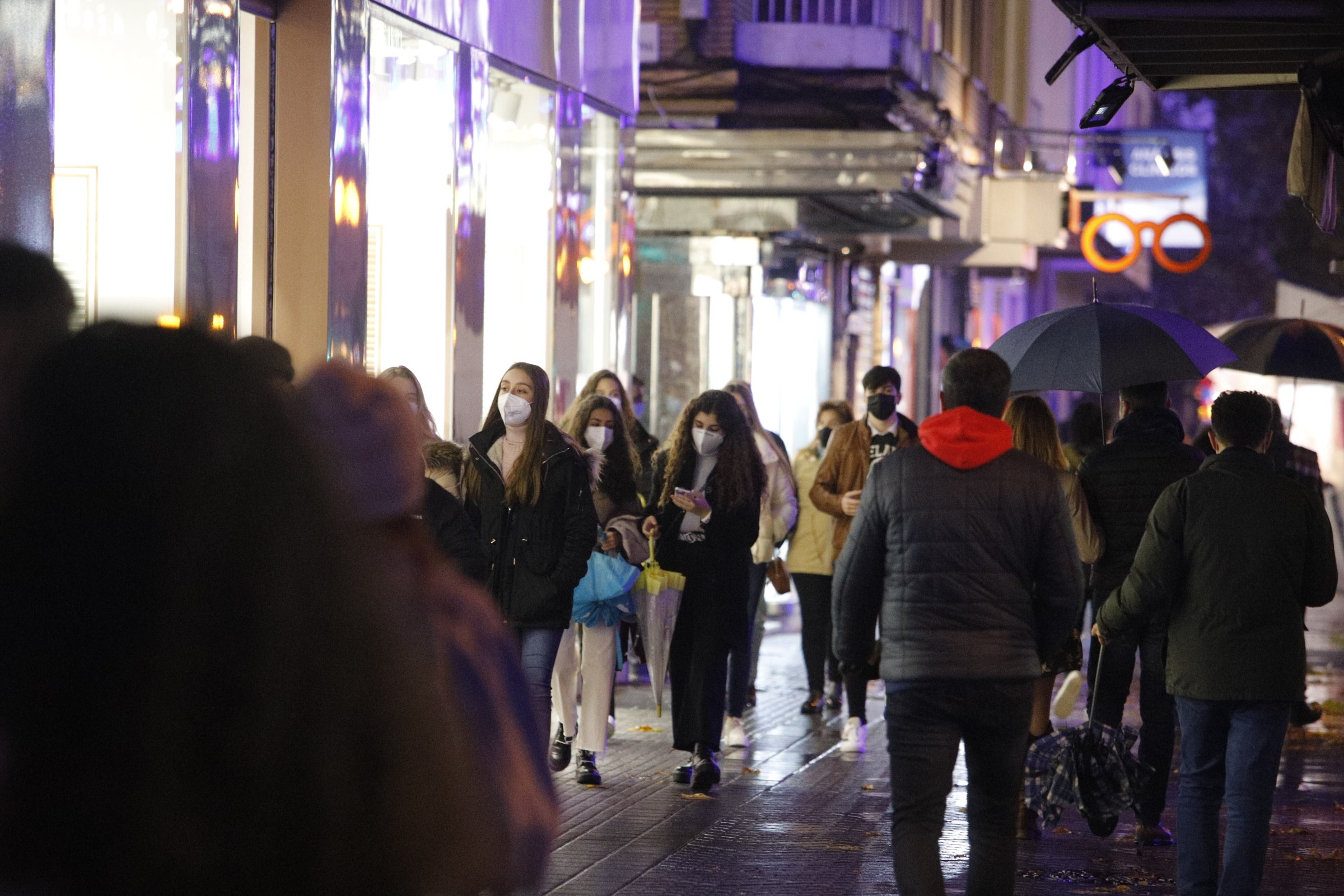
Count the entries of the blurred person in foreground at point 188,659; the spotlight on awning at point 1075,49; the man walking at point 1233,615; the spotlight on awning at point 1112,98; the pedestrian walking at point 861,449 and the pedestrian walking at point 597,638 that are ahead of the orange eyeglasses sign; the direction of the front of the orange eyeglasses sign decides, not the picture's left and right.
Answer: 6

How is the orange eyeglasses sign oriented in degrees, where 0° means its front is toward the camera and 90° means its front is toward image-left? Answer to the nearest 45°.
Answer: approximately 0°

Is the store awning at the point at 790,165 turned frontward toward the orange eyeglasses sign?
no

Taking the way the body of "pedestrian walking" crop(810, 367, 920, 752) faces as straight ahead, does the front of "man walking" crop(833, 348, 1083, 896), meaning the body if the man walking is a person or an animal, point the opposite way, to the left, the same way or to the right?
the opposite way

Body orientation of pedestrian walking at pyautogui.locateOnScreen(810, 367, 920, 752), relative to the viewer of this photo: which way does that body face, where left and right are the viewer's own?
facing the viewer

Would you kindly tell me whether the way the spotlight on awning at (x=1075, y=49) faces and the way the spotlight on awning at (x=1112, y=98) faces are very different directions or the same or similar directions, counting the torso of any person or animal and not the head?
same or similar directions

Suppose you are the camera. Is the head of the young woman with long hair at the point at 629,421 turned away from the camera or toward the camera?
toward the camera

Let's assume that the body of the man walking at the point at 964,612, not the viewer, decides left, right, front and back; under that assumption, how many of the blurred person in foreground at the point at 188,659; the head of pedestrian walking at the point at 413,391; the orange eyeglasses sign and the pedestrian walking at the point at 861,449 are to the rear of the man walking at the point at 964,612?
1

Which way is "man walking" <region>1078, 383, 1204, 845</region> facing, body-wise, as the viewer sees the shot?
away from the camera

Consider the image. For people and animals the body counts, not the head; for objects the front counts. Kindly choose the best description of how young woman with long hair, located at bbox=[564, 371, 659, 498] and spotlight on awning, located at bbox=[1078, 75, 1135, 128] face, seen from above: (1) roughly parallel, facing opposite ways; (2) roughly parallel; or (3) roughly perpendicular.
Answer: roughly perpendicular

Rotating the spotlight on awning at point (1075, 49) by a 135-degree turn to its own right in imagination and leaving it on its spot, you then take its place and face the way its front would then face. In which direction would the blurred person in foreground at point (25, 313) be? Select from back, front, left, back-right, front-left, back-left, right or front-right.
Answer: back-right

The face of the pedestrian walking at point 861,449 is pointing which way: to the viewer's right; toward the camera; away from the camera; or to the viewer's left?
toward the camera

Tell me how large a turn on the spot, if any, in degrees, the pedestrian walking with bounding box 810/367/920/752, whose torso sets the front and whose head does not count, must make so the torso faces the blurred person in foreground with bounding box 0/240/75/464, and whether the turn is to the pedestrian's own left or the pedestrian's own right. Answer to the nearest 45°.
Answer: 0° — they already face them

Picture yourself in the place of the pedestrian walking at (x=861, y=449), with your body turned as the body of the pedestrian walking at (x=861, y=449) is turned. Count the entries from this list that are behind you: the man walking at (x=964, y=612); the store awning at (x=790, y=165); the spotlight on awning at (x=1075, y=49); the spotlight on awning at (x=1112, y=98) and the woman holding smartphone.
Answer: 1

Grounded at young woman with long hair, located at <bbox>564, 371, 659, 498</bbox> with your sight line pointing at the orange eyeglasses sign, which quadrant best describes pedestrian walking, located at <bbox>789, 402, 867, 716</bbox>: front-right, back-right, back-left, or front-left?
front-right

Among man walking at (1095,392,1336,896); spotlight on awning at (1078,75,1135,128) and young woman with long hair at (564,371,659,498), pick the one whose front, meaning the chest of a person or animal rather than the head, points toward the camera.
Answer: the young woman with long hair

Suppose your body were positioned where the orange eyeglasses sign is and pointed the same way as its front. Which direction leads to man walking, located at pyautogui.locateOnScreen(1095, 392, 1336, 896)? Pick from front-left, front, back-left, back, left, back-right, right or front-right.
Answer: front

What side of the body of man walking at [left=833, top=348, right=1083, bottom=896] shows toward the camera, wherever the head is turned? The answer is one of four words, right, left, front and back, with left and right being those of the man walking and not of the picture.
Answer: back

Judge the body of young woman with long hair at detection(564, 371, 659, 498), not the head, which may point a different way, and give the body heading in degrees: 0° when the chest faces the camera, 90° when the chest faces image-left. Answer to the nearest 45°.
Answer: approximately 0°

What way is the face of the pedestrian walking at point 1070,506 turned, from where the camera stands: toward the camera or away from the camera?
away from the camera

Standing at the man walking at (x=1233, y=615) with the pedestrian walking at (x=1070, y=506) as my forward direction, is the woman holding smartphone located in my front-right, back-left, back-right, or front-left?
front-left
